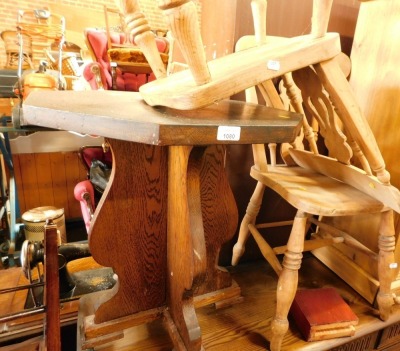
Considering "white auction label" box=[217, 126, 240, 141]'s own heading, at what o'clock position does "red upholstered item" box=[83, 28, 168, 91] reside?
The red upholstered item is roughly at 5 o'clock from the white auction label.

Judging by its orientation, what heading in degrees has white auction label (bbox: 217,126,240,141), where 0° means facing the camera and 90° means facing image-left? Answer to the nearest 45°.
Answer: approximately 0°

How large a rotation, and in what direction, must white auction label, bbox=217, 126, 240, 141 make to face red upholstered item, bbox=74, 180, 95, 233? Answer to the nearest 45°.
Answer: approximately 135° to its right
